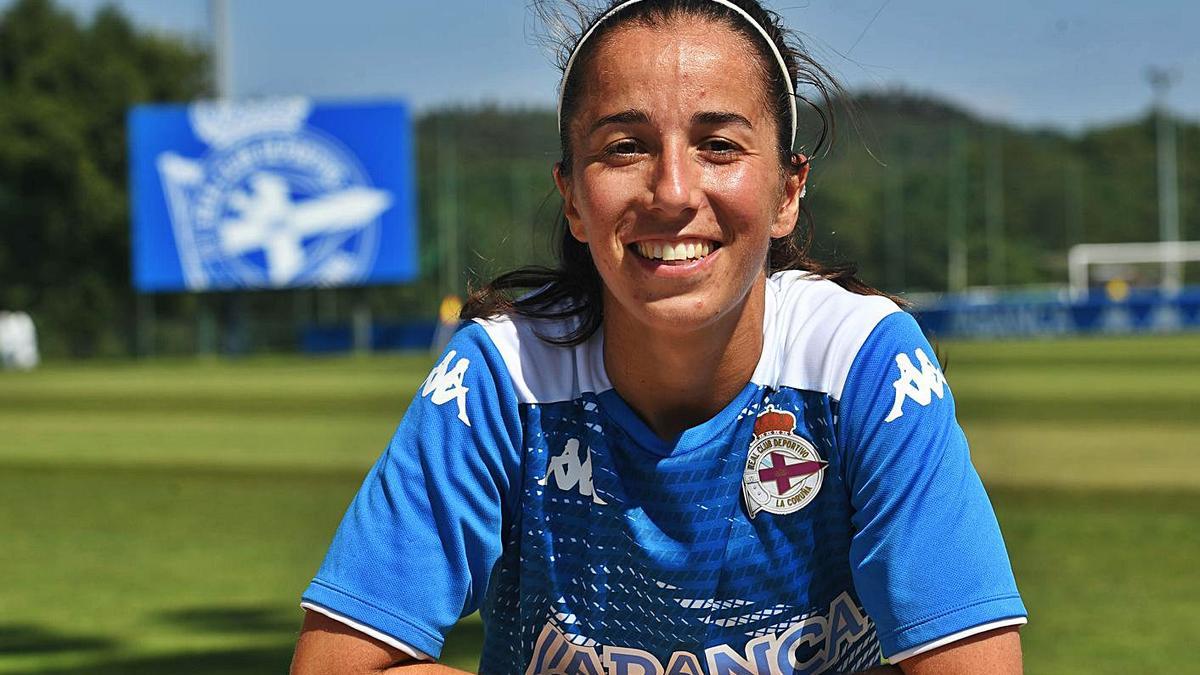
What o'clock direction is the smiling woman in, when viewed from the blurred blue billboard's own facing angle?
The smiling woman is roughly at 12 o'clock from the blurred blue billboard.

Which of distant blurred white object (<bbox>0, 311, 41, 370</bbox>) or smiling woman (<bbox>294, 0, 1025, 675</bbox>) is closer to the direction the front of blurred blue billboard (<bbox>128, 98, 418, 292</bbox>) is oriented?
the smiling woman

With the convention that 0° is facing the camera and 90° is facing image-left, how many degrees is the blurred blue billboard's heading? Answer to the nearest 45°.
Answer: approximately 0°

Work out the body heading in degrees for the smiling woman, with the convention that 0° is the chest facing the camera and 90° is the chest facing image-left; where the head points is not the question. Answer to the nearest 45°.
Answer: approximately 0°

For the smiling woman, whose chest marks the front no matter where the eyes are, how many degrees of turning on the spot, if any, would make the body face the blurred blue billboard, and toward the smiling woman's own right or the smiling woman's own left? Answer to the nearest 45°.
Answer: approximately 180°

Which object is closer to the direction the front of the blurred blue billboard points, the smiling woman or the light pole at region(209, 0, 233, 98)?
the smiling woman

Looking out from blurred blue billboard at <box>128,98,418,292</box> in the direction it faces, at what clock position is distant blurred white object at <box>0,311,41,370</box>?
The distant blurred white object is roughly at 4 o'clock from the blurred blue billboard.

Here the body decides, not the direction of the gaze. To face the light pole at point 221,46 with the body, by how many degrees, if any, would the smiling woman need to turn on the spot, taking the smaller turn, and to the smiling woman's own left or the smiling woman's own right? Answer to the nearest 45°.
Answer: approximately 180°

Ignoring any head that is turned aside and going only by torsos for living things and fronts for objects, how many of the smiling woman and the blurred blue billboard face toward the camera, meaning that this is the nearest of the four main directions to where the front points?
2

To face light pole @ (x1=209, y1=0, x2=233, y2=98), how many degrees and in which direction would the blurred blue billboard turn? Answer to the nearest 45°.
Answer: approximately 180°
